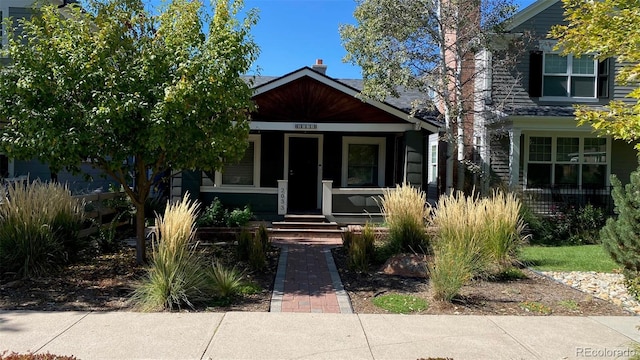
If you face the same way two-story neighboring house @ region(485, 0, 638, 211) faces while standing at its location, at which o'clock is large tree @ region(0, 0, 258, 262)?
The large tree is roughly at 1 o'clock from the two-story neighboring house.

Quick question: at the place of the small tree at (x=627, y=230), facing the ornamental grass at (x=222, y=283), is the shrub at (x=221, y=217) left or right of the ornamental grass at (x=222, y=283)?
right

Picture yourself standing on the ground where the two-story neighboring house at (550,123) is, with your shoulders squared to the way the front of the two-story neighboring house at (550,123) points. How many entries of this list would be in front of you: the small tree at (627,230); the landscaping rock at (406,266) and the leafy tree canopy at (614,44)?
3

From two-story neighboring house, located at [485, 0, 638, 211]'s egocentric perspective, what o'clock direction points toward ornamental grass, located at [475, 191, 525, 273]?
The ornamental grass is roughly at 12 o'clock from the two-story neighboring house.

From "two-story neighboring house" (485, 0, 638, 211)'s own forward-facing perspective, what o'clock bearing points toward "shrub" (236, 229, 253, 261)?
The shrub is roughly at 1 o'clock from the two-story neighboring house.

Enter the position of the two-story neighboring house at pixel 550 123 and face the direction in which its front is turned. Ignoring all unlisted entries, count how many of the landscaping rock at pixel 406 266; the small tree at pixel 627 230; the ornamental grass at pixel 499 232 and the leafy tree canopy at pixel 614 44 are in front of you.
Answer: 4

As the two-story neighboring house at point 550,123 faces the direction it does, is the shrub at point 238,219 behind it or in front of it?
in front

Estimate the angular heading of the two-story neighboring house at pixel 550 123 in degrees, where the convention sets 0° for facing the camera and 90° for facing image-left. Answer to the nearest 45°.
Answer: approximately 0°

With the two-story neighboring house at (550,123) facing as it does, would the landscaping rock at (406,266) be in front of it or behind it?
in front

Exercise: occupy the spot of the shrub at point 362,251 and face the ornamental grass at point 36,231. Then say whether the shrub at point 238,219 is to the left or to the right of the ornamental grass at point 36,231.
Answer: right

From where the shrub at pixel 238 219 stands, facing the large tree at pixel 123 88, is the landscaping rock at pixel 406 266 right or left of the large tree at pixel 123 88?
left

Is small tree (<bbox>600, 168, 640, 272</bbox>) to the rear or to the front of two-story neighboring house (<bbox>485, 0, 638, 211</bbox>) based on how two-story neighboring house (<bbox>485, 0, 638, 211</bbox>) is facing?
to the front

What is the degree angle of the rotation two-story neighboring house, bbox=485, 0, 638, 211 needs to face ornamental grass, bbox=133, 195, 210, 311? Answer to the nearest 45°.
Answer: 0° — it already faces it

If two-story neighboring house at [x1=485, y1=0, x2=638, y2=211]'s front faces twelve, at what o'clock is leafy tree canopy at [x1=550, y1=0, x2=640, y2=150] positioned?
The leafy tree canopy is roughly at 12 o'clock from the two-story neighboring house.
